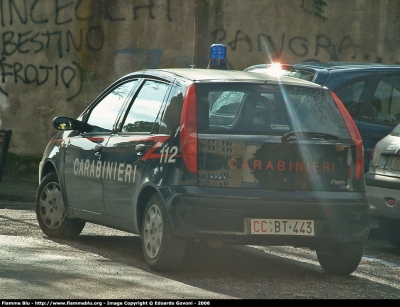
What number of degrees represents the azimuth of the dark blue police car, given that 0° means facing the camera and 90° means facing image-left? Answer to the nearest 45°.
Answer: approximately 135°
